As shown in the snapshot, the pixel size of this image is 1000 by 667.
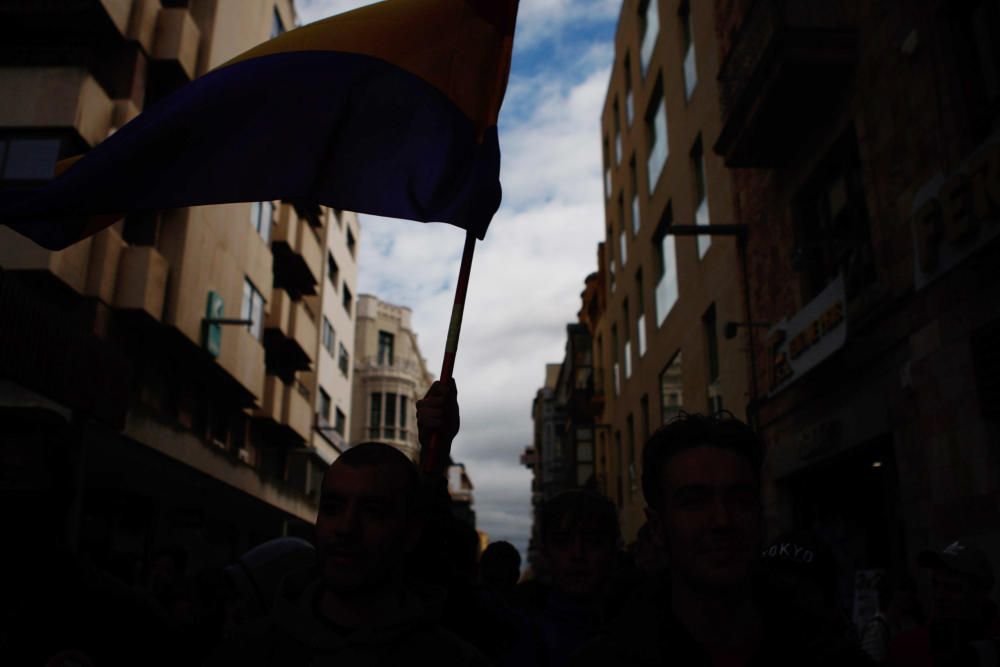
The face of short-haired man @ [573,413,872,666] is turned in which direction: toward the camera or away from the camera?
toward the camera

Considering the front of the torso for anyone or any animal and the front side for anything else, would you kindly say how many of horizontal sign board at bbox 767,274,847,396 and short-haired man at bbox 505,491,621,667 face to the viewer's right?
0

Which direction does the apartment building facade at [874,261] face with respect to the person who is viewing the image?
facing the viewer and to the left of the viewer

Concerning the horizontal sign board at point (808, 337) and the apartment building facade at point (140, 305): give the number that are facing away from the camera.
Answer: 0

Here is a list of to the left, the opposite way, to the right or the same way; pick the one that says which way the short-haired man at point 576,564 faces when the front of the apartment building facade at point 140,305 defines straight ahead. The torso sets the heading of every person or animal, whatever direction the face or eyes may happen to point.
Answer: to the right

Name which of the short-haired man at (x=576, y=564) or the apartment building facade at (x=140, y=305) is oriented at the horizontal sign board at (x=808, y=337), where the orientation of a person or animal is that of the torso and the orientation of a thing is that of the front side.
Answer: the apartment building facade

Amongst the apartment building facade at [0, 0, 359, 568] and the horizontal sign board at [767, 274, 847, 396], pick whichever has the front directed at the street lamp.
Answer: the apartment building facade

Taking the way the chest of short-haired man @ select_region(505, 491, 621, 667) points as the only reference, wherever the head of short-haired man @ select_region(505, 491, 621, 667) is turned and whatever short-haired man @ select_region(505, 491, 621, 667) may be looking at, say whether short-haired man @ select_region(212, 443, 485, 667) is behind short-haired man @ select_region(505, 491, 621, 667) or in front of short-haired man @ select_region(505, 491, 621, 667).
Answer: in front

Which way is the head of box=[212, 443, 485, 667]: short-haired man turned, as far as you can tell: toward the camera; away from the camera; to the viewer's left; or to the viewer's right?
toward the camera

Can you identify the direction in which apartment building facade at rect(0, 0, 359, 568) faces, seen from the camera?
facing the viewer and to the right of the viewer

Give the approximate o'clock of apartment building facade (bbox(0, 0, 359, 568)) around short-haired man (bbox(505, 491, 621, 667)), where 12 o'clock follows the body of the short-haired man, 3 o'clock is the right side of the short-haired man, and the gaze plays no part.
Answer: The apartment building facade is roughly at 5 o'clock from the short-haired man.

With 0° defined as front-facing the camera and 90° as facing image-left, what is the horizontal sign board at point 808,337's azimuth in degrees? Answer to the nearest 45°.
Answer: approximately 45°

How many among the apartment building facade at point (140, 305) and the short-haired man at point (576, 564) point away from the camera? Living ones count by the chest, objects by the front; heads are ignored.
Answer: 0

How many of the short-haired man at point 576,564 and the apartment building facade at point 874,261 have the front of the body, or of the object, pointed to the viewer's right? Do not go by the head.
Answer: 0

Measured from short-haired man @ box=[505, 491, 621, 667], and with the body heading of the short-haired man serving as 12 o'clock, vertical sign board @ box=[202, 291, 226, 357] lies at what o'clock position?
The vertical sign board is roughly at 5 o'clock from the short-haired man.

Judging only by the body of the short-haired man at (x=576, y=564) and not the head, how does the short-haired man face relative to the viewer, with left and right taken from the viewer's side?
facing the viewer
